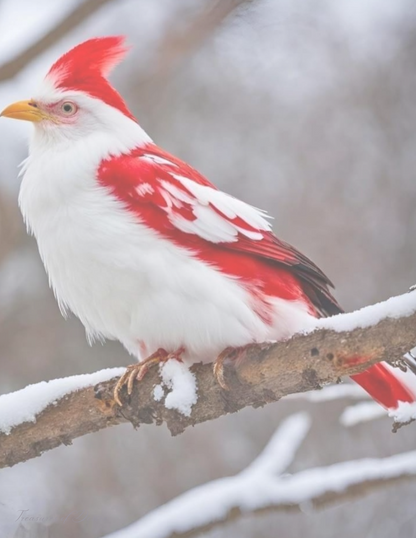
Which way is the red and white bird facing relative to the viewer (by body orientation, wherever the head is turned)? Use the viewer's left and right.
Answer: facing to the left of the viewer
